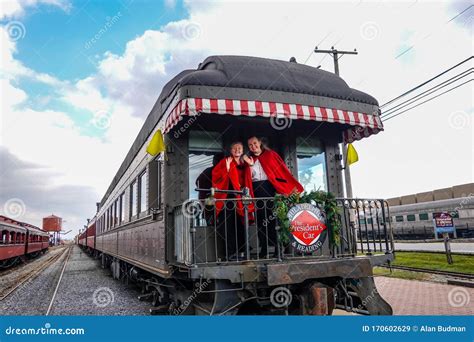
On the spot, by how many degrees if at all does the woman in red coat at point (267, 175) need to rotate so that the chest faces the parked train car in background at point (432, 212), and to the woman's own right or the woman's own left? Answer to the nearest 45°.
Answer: approximately 180°

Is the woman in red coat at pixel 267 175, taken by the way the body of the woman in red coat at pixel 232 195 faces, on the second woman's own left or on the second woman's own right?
on the second woman's own left

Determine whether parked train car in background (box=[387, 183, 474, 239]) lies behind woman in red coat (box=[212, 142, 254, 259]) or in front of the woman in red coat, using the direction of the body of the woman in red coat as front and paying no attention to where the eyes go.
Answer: behind

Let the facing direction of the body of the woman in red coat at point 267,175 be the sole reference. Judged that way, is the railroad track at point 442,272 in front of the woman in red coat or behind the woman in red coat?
behind

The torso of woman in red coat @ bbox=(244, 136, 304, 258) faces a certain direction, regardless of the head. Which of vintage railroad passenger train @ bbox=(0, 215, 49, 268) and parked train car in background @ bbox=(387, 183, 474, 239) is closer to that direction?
the vintage railroad passenger train

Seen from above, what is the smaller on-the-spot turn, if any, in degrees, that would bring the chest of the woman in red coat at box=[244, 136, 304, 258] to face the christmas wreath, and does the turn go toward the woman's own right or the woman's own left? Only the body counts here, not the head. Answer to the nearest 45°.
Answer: approximately 90° to the woman's own left

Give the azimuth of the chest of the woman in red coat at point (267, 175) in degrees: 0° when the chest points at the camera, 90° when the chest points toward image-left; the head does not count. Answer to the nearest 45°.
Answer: approximately 45°

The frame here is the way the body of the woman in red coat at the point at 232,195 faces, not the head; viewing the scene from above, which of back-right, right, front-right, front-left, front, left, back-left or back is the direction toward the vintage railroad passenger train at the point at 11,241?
back-right

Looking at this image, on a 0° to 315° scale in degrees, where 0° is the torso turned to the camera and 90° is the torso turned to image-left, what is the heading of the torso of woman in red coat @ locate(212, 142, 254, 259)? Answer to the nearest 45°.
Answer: approximately 0°

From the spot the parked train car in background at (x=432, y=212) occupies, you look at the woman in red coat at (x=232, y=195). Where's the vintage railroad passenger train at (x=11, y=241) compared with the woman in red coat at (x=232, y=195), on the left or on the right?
right
